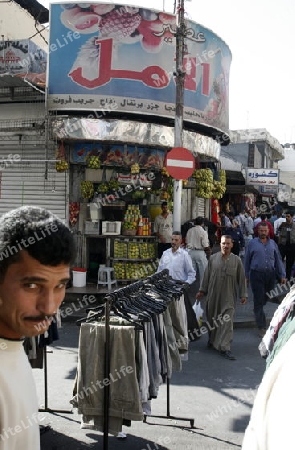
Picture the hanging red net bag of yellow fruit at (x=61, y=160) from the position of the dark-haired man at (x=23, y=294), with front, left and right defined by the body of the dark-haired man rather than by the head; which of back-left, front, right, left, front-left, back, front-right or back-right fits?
back-left

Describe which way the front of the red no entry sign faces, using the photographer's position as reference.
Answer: facing the viewer

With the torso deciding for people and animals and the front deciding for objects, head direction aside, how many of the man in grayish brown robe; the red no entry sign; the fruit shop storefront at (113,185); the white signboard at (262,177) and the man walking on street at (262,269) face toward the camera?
5

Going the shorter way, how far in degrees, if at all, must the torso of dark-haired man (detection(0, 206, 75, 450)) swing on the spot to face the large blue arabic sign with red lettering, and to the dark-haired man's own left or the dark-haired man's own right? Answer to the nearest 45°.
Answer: approximately 135° to the dark-haired man's own left

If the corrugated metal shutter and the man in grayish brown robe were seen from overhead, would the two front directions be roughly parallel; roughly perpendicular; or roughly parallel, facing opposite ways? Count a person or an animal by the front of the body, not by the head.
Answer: roughly parallel

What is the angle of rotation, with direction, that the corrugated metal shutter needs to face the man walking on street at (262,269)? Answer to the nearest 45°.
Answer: approximately 45° to its left

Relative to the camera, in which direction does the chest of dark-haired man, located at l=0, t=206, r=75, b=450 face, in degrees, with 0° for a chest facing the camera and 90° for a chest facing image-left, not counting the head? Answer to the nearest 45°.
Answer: approximately 315°

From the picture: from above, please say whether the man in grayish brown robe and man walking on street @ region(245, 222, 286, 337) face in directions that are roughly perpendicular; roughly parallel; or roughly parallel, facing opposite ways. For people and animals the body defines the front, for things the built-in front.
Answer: roughly parallel

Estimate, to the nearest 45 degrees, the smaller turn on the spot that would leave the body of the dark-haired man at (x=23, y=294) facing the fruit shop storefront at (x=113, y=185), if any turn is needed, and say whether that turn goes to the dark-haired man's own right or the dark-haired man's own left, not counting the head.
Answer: approximately 135° to the dark-haired man's own left

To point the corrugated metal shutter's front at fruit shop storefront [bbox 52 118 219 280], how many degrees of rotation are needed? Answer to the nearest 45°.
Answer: approximately 90° to its left

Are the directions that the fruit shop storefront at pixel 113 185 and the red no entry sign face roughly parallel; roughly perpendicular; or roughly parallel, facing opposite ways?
roughly parallel

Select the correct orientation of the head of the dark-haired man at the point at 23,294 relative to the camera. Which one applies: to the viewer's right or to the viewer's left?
to the viewer's right

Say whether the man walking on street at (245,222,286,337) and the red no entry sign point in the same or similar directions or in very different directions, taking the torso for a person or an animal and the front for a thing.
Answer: same or similar directions

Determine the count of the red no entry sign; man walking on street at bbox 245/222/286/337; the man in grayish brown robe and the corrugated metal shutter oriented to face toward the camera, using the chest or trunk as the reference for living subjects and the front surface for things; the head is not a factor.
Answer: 4
